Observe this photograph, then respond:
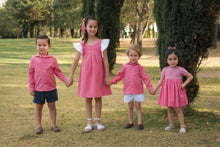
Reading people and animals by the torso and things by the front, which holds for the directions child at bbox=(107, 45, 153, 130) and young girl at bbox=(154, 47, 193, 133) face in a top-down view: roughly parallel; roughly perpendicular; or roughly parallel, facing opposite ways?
roughly parallel

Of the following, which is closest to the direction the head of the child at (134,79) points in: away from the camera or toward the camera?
toward the camera

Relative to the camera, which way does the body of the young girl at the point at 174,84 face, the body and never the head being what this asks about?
toward the camera

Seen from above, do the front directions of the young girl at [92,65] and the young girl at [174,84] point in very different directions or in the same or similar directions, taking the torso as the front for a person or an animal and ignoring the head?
same or similar directions

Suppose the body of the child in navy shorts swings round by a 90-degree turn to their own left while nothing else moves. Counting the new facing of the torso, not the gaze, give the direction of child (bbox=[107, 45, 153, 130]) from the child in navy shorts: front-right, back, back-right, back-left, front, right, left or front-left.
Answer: front

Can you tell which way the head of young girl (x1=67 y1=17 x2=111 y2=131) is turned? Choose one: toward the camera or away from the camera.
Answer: toward the camera

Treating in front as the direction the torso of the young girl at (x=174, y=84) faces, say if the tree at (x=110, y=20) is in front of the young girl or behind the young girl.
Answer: behind

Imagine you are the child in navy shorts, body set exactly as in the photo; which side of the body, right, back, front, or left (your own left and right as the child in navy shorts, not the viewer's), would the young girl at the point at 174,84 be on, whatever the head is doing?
left

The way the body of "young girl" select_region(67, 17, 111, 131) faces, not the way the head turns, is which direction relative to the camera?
toward the camera

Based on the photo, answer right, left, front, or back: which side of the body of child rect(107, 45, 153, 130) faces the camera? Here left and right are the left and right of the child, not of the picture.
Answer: front

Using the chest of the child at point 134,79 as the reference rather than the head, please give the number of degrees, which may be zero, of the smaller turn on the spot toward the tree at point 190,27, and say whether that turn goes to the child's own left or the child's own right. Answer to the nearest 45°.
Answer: approximately 135° to the child's own left

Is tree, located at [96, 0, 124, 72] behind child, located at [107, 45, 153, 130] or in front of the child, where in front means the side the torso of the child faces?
behind

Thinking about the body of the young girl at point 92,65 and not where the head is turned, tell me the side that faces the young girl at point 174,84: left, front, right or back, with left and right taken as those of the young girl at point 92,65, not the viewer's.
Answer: left

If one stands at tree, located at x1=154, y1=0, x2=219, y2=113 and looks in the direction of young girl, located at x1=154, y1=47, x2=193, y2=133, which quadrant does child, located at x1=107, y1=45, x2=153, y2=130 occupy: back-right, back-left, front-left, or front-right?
front-right

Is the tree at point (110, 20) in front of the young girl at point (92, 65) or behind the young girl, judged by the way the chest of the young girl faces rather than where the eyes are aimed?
behind

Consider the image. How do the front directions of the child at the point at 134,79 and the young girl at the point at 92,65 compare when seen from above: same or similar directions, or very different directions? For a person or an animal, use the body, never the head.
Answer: same or similar directions
